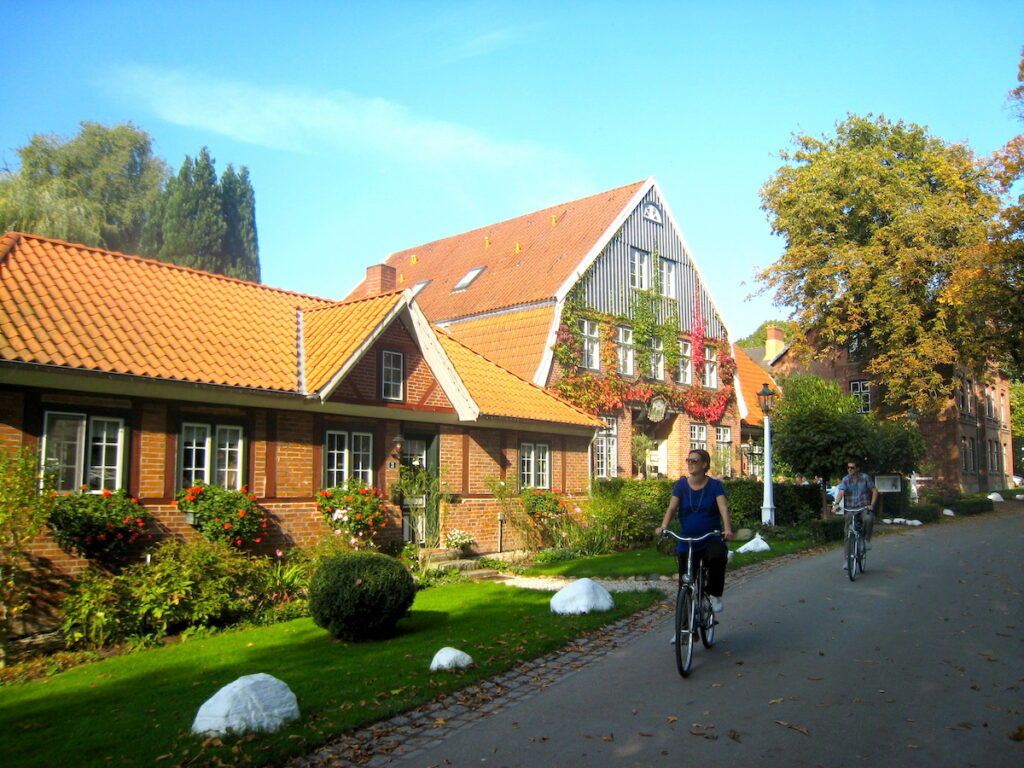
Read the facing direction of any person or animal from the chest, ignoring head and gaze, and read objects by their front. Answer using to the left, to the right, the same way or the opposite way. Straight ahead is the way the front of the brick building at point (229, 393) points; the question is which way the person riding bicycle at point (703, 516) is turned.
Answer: to the right

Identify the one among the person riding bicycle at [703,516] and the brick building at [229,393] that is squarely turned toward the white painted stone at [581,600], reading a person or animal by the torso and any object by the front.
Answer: the brick building

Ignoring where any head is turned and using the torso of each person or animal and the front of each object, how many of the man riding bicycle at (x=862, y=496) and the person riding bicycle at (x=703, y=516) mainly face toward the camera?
2

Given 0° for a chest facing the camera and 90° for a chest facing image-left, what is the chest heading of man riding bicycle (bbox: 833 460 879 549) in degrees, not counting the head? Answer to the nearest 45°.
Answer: approximately 0°

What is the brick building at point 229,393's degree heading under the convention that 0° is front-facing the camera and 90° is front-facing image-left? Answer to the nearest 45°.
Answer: approximately 315°

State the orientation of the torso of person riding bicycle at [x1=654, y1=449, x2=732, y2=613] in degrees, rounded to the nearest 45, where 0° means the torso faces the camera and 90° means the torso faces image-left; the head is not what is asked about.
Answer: approximately 0°

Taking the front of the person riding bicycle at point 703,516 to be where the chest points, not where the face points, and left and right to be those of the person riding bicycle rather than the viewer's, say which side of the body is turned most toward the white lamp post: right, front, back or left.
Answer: back

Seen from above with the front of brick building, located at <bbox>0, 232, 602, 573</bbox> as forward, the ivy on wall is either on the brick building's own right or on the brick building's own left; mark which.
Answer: on the brick building's own left

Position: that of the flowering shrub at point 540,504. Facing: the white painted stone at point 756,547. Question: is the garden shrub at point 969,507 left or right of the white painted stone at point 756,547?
left

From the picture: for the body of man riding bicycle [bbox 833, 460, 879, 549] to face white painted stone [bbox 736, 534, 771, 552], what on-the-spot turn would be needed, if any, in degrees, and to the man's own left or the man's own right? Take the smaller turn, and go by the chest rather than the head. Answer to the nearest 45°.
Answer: approximately 135° to the man's own right

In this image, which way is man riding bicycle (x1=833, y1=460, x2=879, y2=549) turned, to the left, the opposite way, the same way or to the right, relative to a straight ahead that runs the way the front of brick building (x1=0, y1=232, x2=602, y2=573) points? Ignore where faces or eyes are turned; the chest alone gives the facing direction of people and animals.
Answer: to the right

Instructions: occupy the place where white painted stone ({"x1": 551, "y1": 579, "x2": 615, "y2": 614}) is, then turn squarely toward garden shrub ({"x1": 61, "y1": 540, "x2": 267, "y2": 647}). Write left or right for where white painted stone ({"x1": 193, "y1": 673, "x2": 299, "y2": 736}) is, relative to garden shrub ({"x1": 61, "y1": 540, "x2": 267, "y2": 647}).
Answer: left

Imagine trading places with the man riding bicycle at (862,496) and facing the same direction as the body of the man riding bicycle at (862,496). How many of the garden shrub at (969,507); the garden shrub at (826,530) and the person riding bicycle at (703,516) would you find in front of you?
1

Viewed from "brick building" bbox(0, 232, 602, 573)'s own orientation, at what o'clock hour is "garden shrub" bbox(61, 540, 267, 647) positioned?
The garden shrub is roughly at 2 o'clock from the brick building.
